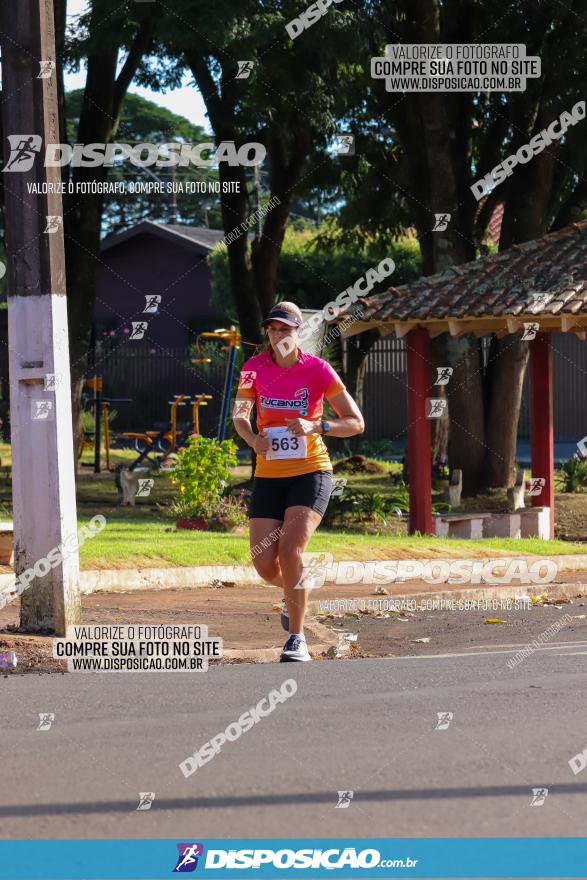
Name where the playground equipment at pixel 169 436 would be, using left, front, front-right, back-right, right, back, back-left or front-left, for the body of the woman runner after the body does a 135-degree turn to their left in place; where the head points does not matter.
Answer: front-left

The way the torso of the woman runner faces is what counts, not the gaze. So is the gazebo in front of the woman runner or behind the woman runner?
behind

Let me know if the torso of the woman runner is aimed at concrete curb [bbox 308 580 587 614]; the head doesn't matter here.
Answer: no

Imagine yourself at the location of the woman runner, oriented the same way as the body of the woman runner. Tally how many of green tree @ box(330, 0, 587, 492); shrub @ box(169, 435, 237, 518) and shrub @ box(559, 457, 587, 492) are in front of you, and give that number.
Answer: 0

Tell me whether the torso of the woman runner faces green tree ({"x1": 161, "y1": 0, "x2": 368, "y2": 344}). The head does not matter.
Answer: no

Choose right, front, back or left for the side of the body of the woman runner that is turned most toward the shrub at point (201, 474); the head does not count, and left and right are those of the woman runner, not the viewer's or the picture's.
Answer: back

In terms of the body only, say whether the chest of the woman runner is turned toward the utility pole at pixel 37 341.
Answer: no

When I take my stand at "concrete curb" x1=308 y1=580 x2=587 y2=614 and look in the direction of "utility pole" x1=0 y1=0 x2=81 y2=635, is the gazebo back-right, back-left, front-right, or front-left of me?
back-right

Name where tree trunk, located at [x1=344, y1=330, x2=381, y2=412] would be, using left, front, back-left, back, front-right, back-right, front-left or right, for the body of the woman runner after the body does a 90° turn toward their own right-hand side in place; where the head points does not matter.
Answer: right

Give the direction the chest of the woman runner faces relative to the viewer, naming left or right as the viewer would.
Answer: facing the viewer

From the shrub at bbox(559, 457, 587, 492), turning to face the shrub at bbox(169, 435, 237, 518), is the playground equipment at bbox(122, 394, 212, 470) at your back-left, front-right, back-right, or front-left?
front-right
